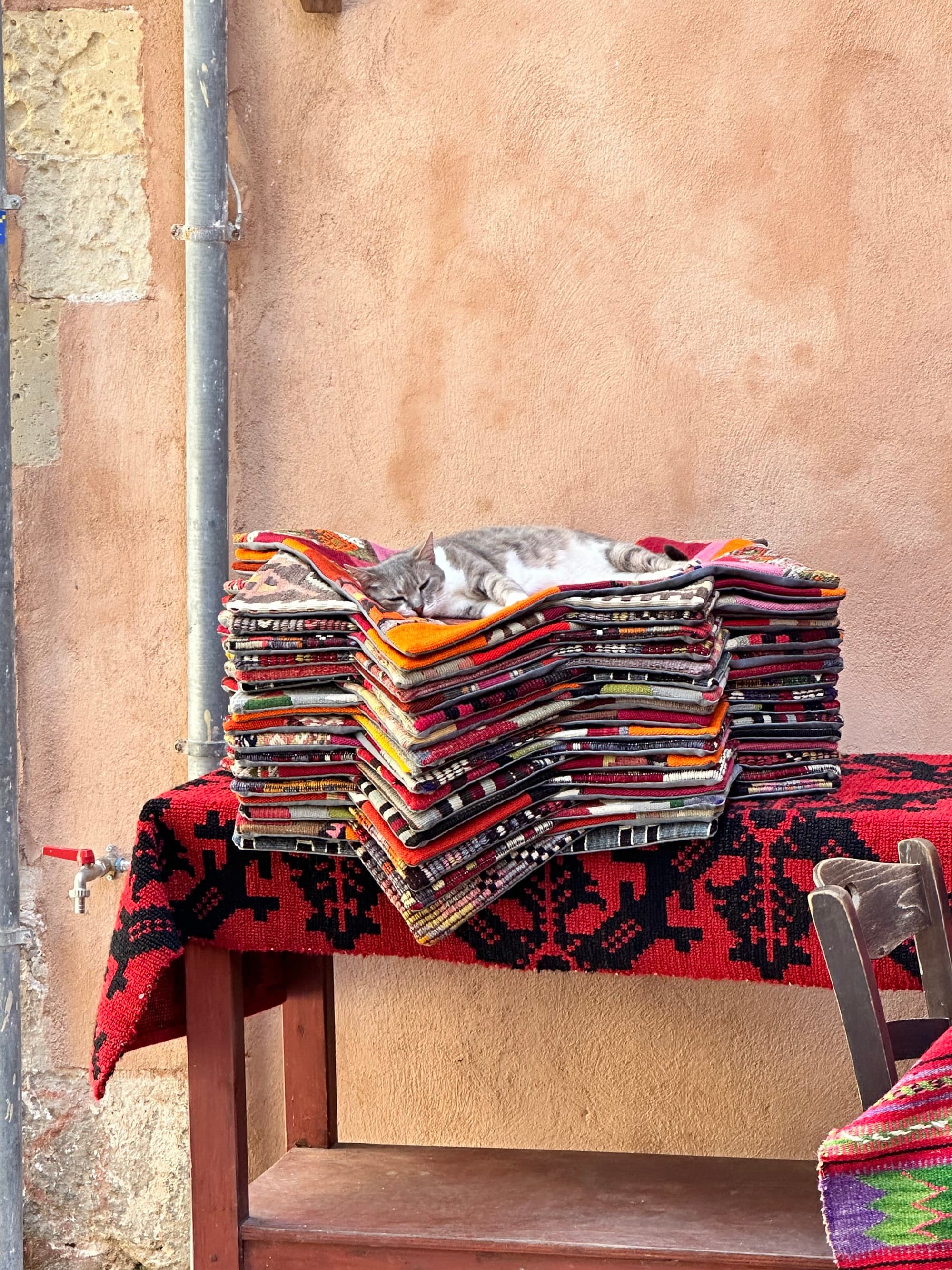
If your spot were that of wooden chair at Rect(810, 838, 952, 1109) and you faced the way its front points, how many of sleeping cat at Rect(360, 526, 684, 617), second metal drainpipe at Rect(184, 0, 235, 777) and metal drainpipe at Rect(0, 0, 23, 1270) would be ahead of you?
0

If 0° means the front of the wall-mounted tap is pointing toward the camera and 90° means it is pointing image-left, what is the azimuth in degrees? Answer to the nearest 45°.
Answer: approximately 45°

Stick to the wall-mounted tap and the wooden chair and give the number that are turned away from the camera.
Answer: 0

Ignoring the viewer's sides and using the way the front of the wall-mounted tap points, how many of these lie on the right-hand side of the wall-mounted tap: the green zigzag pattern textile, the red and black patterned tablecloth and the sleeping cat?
0

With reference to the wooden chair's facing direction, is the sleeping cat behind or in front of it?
behind

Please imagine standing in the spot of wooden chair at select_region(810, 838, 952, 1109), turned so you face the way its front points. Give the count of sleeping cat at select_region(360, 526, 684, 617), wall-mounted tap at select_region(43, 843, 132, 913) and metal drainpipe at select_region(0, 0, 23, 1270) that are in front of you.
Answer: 0

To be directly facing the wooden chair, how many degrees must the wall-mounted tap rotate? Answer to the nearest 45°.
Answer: approximately 90° to its left

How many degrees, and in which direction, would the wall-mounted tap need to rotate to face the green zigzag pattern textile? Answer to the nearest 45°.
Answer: approximately 45° to its left

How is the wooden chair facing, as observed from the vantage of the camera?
facing the viewer and to the right of the viewer

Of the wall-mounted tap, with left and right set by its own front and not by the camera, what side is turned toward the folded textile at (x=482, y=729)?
left

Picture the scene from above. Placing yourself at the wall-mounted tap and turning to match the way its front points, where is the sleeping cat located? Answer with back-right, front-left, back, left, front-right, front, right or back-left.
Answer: left

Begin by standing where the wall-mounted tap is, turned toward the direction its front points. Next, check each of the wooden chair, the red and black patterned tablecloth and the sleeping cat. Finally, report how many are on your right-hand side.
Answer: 0
